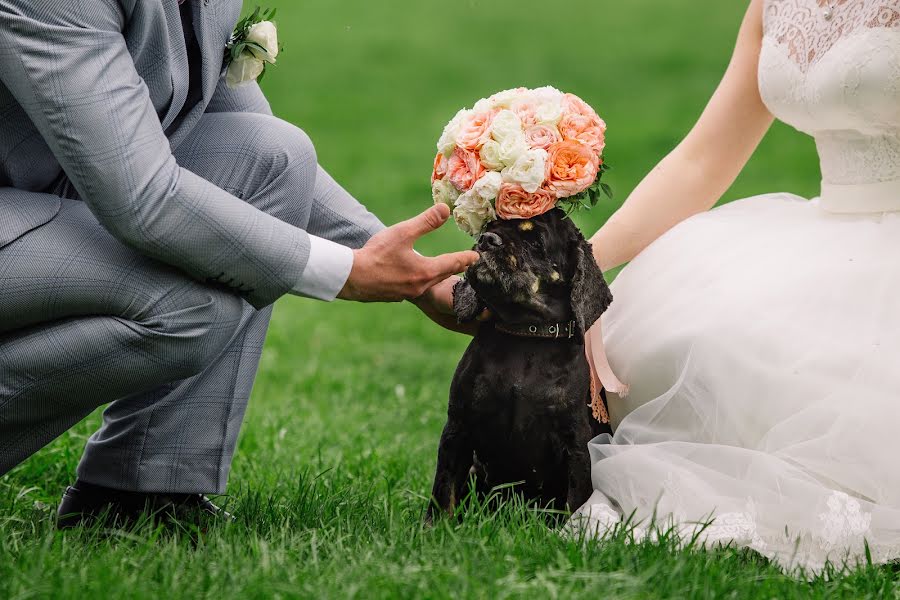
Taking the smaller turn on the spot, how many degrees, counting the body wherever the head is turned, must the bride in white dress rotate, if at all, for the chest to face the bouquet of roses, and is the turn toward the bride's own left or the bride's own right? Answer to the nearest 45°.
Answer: approximately 45° to the bride's own right

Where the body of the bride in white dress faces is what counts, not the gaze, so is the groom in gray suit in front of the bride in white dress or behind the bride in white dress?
in front

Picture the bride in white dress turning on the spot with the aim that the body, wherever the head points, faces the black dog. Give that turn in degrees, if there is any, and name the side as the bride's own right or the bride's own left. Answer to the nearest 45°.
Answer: approximately 45° to the bride's own right

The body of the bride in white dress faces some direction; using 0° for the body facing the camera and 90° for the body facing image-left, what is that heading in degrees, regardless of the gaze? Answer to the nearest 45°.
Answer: approximately 45°
